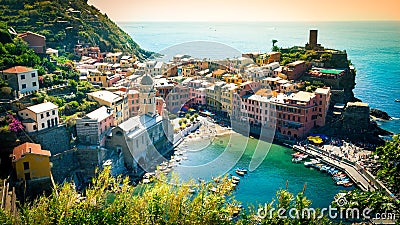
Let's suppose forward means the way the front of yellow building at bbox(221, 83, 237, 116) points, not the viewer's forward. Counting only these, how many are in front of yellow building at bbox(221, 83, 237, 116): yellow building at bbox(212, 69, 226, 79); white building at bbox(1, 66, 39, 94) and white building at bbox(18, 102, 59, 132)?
2

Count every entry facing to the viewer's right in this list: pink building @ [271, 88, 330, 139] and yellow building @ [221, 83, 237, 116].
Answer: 0

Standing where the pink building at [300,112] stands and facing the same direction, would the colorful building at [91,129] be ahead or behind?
ahead

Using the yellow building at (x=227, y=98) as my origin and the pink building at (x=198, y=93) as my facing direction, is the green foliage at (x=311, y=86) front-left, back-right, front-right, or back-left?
back-right

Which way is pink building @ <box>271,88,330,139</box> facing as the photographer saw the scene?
facing the viewer and to the left of the viewer

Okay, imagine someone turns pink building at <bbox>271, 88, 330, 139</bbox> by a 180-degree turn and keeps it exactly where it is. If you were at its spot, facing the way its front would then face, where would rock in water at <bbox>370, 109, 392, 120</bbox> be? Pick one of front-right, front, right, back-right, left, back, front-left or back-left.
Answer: front

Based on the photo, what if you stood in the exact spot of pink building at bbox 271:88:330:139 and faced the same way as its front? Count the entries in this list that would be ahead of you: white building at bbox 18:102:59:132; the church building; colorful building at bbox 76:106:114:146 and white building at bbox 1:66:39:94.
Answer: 4

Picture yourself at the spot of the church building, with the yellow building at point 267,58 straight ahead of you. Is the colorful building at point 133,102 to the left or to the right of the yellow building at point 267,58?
left

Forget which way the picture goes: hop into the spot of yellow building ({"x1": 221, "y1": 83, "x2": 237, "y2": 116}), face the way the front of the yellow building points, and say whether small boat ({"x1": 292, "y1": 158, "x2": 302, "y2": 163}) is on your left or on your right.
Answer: on your left

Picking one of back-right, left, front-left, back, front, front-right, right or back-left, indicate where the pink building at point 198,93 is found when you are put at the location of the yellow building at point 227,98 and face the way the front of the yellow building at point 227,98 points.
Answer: right

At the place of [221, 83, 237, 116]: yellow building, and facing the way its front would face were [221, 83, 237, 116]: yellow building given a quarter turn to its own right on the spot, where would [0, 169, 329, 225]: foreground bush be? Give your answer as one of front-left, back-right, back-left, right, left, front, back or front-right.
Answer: back-left

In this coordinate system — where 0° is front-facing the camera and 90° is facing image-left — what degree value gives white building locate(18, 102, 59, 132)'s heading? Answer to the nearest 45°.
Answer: approximately 315°

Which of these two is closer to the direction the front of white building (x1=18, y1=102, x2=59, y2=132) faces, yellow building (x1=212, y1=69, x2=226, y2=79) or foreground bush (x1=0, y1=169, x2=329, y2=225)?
the foreground bush

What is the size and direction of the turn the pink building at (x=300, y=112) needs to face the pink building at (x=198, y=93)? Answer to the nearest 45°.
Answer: approximately 90° to its right

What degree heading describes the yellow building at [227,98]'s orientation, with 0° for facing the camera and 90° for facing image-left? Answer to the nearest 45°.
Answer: approximately 45°
